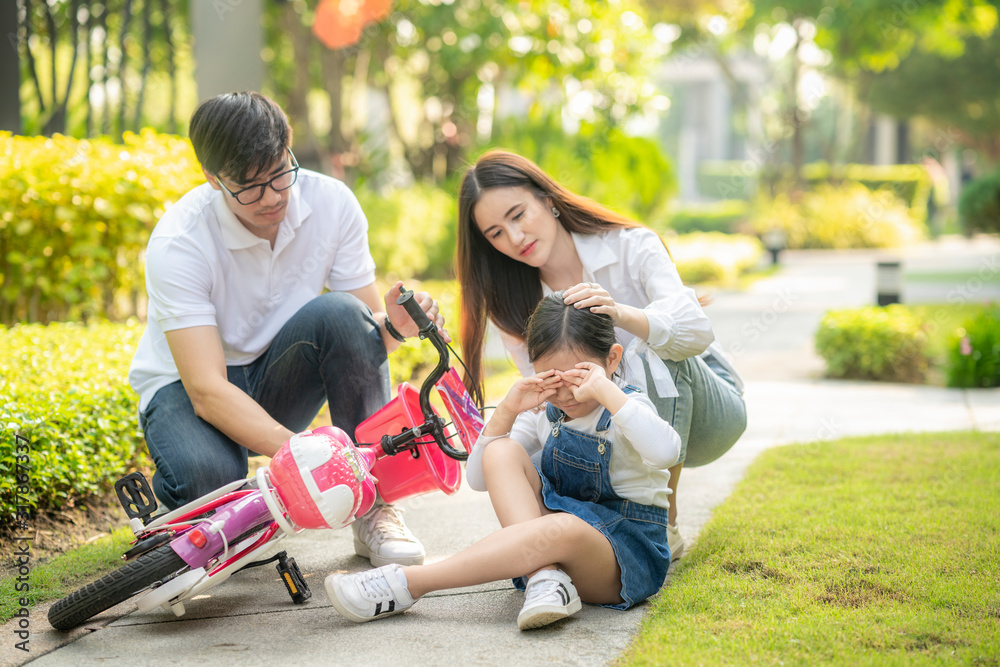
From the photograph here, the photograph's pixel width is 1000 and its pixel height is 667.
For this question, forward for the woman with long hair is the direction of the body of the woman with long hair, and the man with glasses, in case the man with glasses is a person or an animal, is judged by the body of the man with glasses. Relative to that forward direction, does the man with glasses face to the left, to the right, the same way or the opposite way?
to the left

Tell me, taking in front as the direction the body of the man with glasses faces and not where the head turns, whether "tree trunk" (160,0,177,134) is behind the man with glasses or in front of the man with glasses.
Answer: behind

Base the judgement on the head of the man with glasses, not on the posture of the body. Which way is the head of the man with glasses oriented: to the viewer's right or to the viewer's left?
to the viewer's right

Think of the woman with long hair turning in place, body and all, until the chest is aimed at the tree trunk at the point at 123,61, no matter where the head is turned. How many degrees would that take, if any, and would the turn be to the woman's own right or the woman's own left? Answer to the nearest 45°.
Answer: approximately 90° to the woman's own right

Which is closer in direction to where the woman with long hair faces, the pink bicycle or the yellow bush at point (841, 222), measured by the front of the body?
the pink bicycle

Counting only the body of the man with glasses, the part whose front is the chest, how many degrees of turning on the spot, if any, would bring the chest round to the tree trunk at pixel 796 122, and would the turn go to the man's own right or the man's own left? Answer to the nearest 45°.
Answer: approximately 90° to the man's own left

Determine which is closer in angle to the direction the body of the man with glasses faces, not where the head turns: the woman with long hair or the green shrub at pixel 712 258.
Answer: the woman with long hair

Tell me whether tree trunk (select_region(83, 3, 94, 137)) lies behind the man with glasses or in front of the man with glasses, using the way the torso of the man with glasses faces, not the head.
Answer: behind

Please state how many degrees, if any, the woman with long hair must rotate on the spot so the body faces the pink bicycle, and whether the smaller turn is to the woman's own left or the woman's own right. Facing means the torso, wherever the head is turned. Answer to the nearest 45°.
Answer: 0° — they already face it

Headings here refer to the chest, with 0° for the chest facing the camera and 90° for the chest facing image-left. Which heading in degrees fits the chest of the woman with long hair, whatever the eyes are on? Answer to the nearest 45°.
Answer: approximately 45°

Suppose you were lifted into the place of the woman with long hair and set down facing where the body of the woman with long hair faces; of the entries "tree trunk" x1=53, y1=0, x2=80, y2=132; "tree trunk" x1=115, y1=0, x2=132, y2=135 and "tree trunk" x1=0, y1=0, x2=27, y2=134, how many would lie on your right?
3
